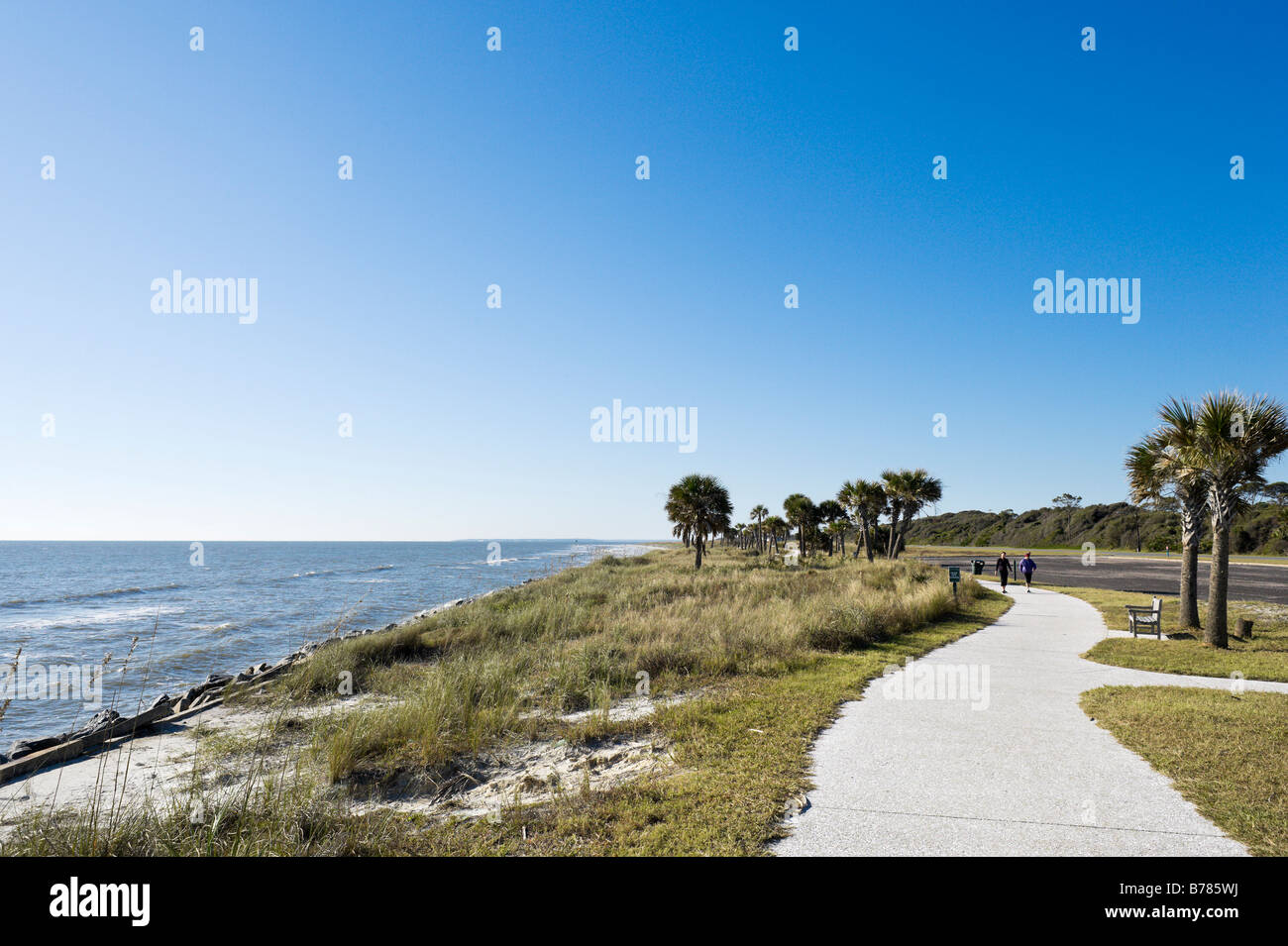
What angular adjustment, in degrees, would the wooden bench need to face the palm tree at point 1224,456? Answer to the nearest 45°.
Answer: approximately 135° to its left

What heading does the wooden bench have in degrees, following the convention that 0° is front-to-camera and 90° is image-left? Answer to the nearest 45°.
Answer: approximately 90°
